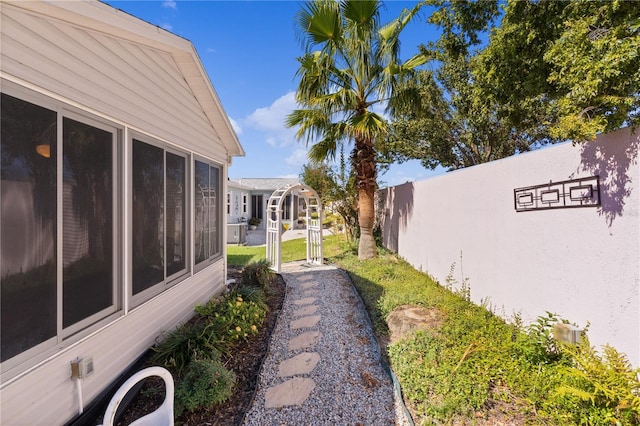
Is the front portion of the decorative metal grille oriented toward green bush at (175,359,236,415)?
yes

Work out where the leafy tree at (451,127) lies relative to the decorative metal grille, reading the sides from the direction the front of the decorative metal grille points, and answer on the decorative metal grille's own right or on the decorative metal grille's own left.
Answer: on the decorative metal grille's own right

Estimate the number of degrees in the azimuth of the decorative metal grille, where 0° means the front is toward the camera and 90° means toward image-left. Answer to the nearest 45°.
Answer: approximately 45°

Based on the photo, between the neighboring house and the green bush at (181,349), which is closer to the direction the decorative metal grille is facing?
the green bush

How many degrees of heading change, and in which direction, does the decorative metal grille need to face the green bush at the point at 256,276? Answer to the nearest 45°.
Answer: approximately 45° to its right

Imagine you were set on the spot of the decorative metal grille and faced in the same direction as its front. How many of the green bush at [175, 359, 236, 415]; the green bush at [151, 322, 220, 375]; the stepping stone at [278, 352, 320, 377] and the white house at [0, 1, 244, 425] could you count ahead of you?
4

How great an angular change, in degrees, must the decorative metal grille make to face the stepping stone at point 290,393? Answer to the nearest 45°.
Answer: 0° — it already faces it

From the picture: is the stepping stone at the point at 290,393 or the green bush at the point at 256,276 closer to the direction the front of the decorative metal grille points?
the stepping stone

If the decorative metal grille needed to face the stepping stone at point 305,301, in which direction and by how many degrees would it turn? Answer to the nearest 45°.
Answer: approximately 45° to its right

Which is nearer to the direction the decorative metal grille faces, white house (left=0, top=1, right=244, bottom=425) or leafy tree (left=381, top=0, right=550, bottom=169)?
the white house

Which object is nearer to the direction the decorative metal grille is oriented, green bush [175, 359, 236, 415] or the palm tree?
the green bush

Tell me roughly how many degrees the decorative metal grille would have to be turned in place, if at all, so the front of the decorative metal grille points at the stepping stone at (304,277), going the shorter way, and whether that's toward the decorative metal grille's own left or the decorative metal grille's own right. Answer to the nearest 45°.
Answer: approximately 45° to the decorative metal grille's own right

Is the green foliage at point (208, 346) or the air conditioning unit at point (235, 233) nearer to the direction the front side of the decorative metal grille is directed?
the green foliage
